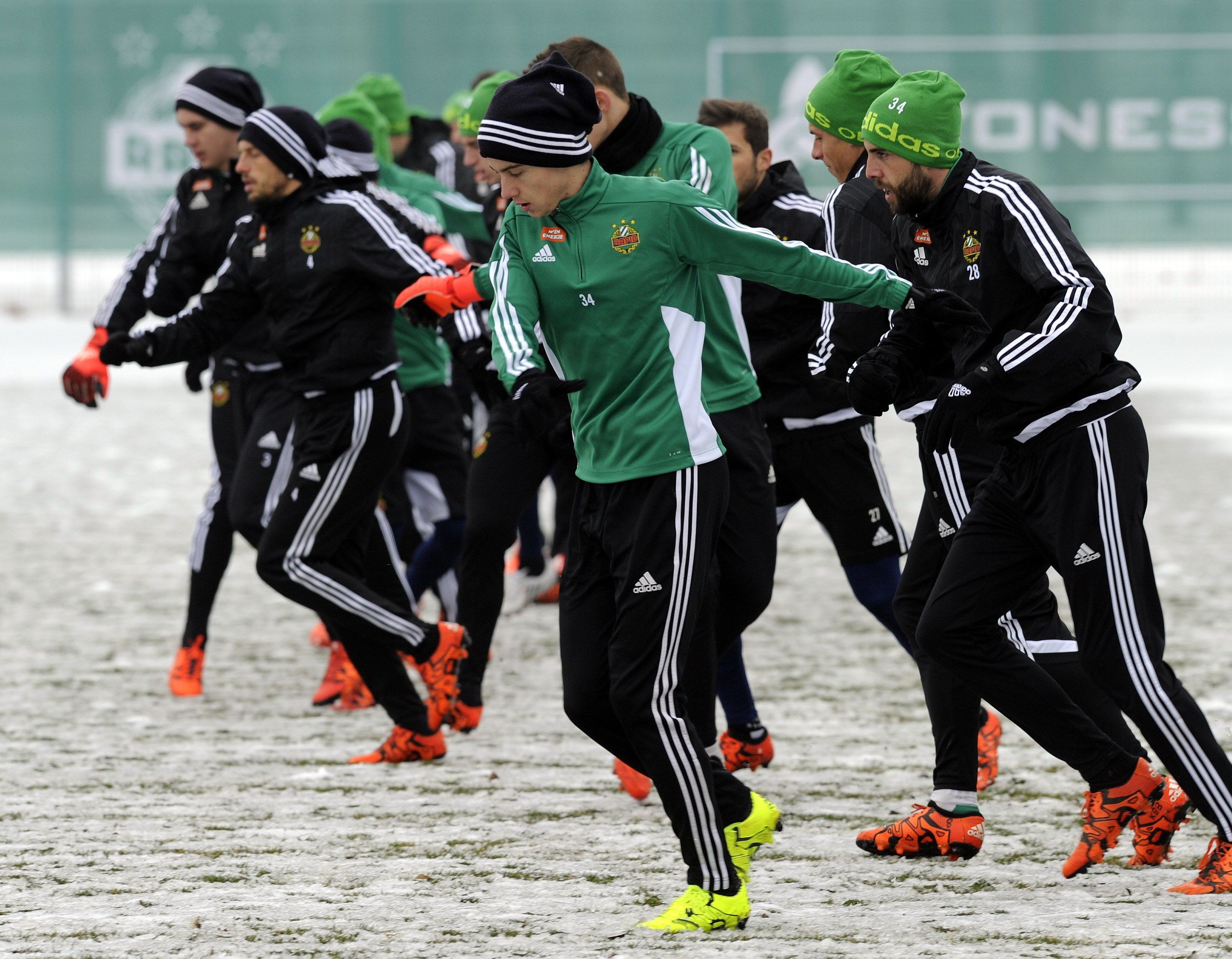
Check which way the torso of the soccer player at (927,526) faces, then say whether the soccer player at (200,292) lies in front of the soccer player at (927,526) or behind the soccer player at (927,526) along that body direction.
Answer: in front

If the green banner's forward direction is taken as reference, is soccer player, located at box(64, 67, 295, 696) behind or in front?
in front

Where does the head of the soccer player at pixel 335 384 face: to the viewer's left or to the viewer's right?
to the viewer's left

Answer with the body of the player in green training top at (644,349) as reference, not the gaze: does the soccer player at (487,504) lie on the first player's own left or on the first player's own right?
on the first player's own right

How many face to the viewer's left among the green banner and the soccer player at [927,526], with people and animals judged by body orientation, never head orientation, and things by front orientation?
1

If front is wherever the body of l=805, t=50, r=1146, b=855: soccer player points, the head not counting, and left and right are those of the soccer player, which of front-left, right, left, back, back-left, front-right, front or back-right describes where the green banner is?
right

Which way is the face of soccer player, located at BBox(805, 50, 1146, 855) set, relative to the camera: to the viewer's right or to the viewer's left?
to the viewer's left

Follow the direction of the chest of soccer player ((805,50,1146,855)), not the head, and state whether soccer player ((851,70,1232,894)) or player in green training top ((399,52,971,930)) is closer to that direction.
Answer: the player in green training top

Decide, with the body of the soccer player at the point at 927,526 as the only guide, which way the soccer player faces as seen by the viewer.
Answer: to the viewer's left

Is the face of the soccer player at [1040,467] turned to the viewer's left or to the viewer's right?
to the viewer's left
